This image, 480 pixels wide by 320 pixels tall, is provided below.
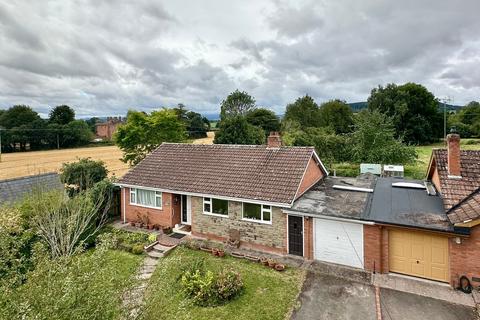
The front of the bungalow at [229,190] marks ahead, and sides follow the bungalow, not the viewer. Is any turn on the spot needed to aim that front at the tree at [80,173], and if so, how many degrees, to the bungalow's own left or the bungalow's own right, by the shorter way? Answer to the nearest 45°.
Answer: approximately 90° to the bungalow's own right

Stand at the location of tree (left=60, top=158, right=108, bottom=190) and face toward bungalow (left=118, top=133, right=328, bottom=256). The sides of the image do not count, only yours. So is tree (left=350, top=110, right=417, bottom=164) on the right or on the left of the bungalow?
left

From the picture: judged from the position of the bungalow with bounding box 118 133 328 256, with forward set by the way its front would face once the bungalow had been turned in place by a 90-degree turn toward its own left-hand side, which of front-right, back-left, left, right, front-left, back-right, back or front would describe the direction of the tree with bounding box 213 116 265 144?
back-left

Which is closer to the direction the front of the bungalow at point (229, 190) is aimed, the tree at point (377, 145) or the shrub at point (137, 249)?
the shrub

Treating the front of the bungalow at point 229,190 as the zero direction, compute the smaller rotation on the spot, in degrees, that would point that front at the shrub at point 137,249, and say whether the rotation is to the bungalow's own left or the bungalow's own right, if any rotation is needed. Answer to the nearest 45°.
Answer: approximately 45° to the bungalow's own right

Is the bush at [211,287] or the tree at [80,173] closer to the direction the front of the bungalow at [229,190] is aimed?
the bush

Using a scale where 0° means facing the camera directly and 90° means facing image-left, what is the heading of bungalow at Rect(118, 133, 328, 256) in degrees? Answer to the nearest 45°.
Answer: approximately 45°

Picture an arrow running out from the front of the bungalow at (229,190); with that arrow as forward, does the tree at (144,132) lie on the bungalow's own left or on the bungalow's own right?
on the bungalow's own right

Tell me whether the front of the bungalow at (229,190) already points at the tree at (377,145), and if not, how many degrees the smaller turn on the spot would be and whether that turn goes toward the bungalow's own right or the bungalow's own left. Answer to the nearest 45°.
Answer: approximately 180°
